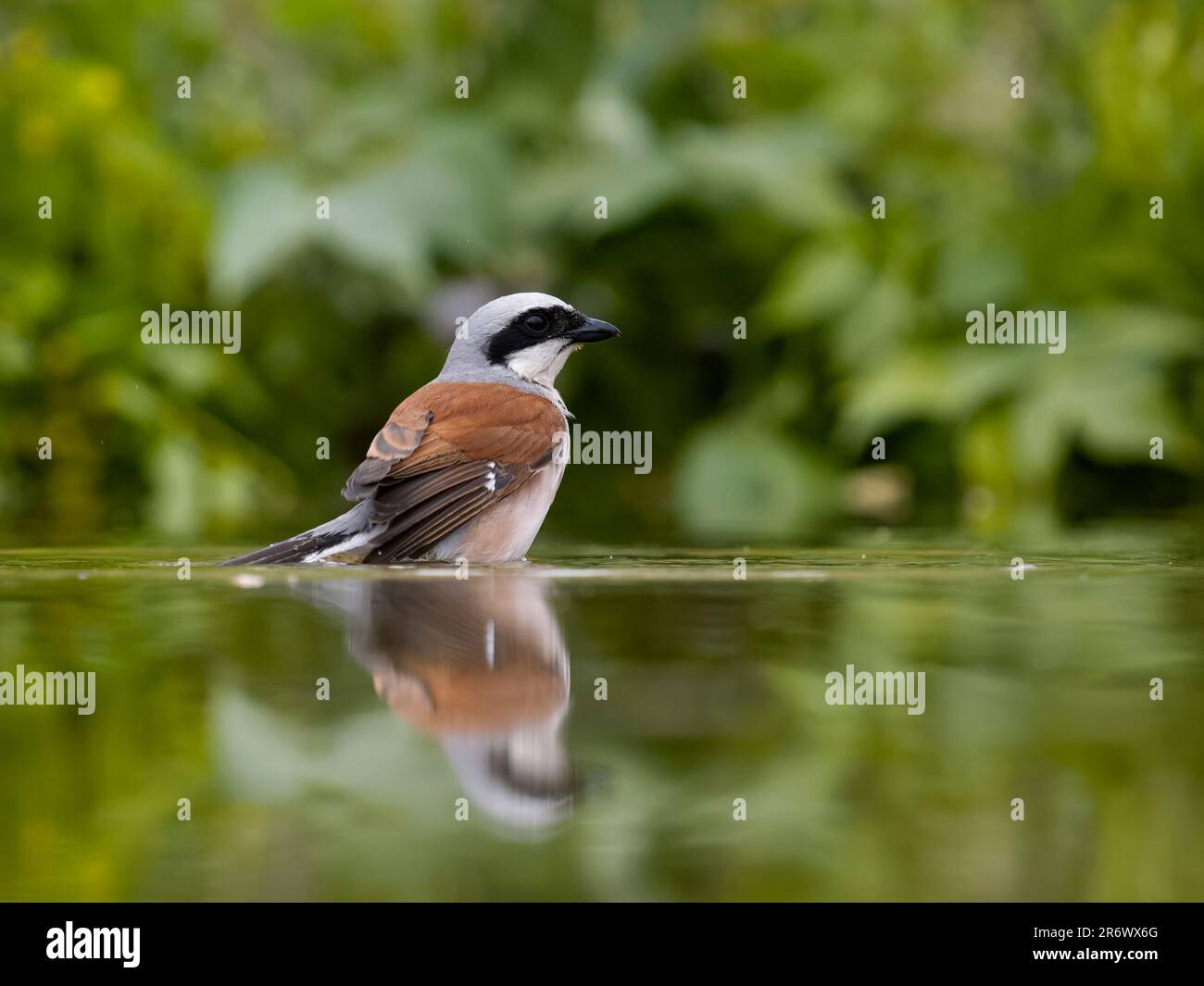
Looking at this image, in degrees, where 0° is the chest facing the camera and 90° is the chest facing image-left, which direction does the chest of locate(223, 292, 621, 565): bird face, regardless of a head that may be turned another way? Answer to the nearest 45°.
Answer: approximately 270°
